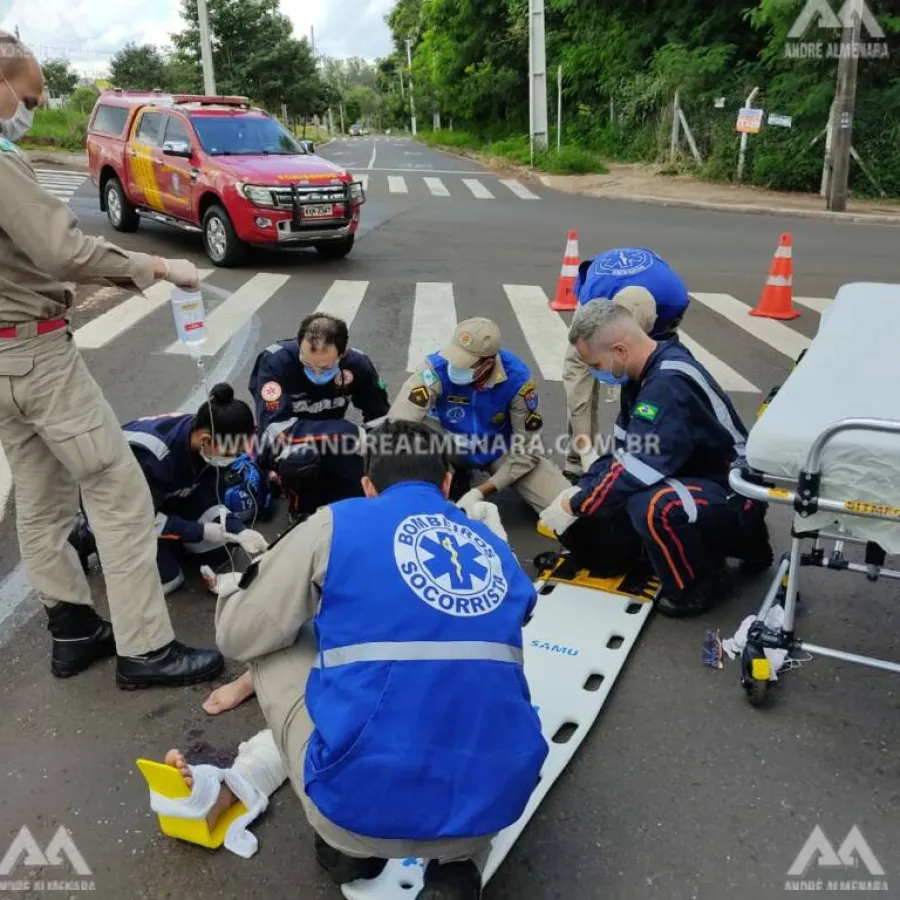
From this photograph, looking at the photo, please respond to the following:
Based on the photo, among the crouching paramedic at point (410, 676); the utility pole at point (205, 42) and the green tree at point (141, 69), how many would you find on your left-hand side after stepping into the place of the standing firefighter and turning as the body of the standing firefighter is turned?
2

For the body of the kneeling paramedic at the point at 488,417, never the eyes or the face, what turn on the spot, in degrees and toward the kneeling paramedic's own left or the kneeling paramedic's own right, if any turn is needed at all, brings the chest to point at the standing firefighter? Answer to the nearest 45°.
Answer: approximately 45° to the kneeling paramedic's own right

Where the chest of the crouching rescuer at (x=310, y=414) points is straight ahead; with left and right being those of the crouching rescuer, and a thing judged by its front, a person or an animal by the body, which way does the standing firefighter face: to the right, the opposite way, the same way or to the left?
to the left

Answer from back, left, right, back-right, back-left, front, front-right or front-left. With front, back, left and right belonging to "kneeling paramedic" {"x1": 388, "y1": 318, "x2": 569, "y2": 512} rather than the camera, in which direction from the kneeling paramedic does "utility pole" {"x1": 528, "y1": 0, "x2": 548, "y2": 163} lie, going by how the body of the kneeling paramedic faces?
back

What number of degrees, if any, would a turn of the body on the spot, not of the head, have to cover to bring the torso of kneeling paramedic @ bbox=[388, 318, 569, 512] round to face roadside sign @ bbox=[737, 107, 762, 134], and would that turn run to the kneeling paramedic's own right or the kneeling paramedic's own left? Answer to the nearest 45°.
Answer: approximately 180°

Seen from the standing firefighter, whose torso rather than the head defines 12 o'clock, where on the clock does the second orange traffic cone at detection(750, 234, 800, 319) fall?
The second orange traffic cone is roughly at 11 o'clock from the standing firefighter.

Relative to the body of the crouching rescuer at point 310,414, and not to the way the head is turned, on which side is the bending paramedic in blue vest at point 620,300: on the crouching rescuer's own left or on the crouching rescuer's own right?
on the crouching rescuer's own left

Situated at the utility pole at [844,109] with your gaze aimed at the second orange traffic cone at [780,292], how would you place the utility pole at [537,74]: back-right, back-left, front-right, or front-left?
back-right

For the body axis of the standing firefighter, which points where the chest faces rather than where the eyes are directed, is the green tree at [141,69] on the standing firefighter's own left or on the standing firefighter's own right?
on the standing firefighter's own left

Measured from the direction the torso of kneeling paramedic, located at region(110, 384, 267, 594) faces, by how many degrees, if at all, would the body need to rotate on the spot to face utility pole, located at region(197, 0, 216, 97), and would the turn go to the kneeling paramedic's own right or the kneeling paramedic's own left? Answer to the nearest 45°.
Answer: approximately 135° to the kneeling paramedic's own left

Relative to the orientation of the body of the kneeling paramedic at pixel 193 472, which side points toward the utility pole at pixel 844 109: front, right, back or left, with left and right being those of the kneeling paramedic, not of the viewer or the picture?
left

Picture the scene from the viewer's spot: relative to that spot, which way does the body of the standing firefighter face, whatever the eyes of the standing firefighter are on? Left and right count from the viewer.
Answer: facing to the right of the viewer

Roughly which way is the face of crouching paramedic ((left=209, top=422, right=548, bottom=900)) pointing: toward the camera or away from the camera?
away from the camera

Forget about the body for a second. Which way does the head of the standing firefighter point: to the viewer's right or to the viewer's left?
to the viewer's right
